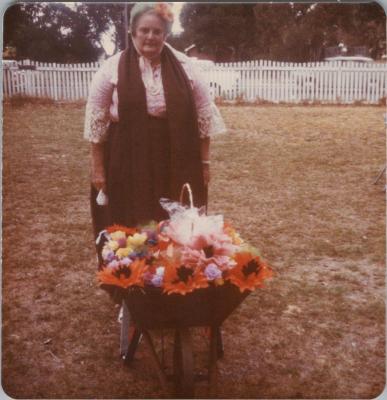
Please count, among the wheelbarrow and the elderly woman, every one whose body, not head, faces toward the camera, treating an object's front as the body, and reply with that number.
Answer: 2

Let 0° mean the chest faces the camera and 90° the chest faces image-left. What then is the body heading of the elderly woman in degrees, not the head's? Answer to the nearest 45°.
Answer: approximately 0°

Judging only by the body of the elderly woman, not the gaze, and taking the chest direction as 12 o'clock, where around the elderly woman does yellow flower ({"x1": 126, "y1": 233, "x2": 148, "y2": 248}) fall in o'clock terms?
The yellow flower is roughly at 12 o'clock from the elderly woman.

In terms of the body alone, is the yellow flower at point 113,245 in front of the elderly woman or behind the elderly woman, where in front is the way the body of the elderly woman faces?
in front

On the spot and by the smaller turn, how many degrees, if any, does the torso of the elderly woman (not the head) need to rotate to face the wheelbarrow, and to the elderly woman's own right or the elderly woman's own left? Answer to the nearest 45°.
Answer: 0° — they already face it

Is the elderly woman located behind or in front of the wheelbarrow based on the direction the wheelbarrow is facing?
behind
